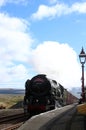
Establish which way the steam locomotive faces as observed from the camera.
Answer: facing the viewer and to the left of the viewer
